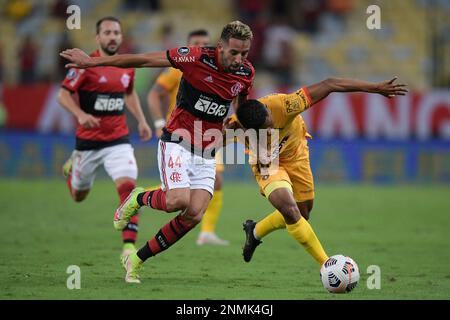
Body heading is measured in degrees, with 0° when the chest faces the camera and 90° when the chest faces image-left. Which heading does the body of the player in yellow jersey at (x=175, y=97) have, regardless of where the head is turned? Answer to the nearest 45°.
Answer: approximately 315°

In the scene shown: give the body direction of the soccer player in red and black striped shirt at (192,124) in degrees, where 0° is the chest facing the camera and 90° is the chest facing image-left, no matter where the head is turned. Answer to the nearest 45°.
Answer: approximately 315°

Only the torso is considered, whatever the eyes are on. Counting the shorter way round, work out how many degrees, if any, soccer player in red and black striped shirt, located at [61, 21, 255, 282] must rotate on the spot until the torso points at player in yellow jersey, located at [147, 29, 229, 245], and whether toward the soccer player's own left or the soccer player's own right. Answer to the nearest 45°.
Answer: approximately 135° to the soccer player's own left

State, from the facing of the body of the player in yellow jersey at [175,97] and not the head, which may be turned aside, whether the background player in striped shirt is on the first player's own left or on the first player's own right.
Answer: on the first player's own right

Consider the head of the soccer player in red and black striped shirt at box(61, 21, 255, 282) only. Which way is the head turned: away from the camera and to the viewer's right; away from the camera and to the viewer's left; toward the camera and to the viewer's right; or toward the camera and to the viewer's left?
toward the camera and to the viewer's right

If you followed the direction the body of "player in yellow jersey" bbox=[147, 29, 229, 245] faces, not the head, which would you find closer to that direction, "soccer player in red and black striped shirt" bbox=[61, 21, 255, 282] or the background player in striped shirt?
the soccer player in red and black striped shirt

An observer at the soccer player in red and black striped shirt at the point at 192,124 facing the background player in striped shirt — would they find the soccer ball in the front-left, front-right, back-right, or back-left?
back-right

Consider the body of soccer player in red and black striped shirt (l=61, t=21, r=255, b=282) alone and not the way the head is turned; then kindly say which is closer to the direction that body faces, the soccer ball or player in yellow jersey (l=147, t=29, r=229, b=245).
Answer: the soccer ball
